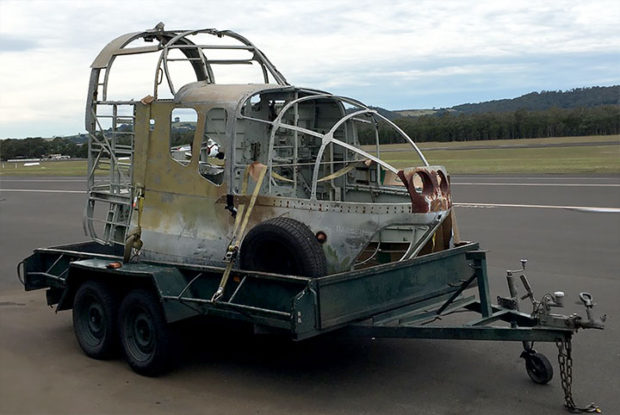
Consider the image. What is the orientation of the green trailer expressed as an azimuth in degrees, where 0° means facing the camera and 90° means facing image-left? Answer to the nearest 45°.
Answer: approximately 315°
